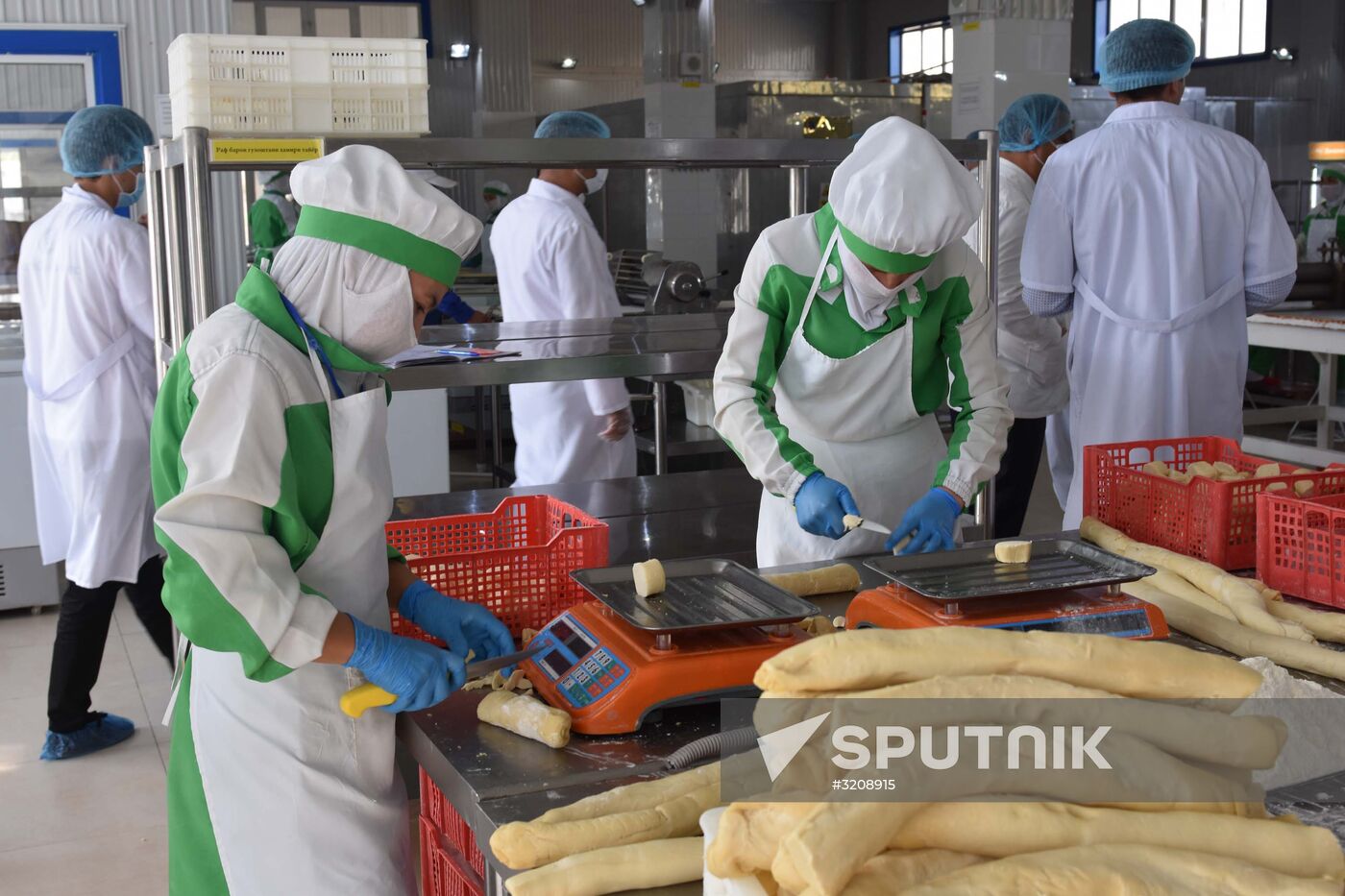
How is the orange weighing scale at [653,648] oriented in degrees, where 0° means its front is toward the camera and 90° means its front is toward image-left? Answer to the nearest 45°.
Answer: approximately 45°

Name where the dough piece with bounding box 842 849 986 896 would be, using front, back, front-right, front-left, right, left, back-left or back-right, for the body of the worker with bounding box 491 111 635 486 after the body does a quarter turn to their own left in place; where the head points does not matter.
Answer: back-left

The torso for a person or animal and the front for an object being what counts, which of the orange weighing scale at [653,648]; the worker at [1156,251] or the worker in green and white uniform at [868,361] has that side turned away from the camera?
the worker

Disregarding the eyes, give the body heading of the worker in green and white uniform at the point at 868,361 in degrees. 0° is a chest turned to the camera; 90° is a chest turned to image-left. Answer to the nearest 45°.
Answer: approximately 0°

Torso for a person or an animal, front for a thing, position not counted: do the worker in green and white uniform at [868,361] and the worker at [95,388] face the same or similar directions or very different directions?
very different directions

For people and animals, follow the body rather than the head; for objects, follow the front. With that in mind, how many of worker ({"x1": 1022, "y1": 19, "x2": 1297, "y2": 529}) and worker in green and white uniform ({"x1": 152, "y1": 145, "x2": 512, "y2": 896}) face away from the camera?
1

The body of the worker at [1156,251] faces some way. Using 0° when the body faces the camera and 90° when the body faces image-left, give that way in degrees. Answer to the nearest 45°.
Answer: approximately 180°
